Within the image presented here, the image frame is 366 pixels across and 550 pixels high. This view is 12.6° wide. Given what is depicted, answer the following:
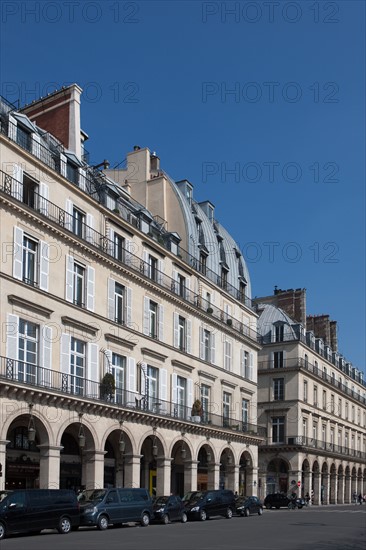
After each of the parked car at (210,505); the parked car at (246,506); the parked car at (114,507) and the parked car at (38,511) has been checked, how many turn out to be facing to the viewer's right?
0

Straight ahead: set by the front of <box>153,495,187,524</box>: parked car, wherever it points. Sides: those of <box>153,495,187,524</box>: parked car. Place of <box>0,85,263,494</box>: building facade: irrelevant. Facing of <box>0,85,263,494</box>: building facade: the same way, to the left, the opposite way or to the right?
to the left

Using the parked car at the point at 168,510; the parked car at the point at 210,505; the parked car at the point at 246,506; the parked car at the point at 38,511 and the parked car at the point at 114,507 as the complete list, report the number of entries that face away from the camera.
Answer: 0

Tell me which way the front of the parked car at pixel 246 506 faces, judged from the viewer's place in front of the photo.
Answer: facing the viewer and to the left of the viewer

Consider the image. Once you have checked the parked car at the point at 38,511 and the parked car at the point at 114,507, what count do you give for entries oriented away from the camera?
0

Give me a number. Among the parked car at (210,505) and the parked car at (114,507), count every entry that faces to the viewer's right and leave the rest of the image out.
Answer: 0

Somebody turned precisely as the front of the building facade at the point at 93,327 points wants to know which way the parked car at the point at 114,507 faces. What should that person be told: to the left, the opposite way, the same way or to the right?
to the right

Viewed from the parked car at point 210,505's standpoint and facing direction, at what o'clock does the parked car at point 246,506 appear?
the parked car at point 246,506 is roughly at 5 o'clock from the parked car at point 210,505.

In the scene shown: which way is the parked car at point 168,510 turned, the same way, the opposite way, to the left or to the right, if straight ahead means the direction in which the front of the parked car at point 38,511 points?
the same way

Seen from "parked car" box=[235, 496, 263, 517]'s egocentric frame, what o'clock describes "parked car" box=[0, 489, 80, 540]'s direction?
"parked car" box=[0, 489, 80, 540] is roughly at 11 o'clock from "parked car" box=[235, 496, 263, 517].

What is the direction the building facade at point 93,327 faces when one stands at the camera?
facing the viewer and to the right of the viewer

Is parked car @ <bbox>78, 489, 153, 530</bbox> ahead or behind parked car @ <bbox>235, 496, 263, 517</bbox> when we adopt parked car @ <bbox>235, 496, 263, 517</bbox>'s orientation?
ahead

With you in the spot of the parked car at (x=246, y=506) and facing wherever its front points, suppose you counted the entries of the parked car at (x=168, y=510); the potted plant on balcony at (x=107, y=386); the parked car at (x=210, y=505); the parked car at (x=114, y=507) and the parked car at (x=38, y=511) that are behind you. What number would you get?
0

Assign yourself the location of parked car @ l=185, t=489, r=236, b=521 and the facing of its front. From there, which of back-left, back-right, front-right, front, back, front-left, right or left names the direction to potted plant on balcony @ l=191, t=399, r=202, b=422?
back-right

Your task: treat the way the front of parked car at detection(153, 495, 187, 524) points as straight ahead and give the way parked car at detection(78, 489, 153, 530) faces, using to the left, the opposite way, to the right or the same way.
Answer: the same way

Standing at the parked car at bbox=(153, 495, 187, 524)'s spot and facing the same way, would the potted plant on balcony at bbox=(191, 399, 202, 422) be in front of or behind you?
behind
